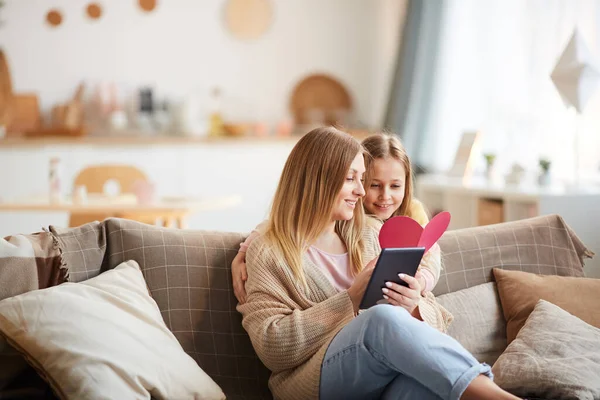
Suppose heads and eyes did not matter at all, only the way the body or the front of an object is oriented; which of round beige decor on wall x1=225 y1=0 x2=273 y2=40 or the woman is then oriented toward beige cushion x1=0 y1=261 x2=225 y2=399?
the round beige decor on wall

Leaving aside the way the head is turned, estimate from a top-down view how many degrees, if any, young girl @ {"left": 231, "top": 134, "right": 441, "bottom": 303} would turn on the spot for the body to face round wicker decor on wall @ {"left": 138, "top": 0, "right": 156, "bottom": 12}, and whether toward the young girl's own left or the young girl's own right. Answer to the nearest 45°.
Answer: approximately 135° to the young girl's own right

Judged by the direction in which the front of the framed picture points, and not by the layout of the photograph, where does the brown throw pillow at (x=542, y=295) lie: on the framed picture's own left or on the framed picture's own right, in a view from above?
on the framed picture's own left

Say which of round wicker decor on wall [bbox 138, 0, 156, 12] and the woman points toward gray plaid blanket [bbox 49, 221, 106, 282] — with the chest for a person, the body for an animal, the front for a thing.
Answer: the round wicker decor on wall

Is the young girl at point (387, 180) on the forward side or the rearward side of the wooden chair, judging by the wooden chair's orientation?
on the forward side

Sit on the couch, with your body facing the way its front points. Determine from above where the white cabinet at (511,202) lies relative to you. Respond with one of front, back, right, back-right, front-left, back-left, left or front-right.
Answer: back-left

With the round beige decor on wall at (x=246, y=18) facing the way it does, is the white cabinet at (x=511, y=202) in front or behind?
in front

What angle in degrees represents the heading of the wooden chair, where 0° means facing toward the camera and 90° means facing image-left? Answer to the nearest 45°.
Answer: approximately 0°

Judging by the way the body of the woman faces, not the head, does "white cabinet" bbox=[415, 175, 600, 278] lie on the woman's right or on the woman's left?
on the woman's left

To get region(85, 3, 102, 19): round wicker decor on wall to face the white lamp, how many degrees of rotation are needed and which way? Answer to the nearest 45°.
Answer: approximately 45° to its left

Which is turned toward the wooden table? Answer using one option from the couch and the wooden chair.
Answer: the wooden chair
